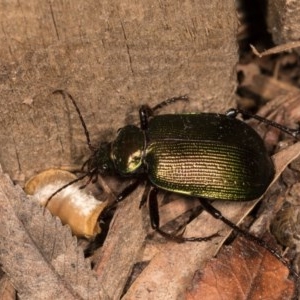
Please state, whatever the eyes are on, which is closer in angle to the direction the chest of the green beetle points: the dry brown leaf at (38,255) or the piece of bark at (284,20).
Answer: the dry brown leaf

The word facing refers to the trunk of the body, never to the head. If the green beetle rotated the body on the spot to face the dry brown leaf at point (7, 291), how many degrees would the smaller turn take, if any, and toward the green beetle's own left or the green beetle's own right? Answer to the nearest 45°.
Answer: approximately 45° to the green beetle's own left

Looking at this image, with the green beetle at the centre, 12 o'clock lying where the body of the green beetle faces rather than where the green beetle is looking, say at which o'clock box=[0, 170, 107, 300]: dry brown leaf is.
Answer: The dry brown leaf is roughly at 11 o'clock from the green beetle.

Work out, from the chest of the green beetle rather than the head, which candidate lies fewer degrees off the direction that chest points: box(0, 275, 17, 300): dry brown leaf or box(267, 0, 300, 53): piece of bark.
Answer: the dry brown leaf

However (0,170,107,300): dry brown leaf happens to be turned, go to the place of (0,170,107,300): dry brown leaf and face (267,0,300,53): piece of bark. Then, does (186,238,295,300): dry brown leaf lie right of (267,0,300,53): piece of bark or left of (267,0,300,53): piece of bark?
right

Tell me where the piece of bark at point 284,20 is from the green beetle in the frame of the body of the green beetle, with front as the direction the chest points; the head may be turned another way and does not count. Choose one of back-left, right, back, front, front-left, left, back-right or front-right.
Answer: back-right

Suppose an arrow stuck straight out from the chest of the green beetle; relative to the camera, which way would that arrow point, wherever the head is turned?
to the viewer's left
